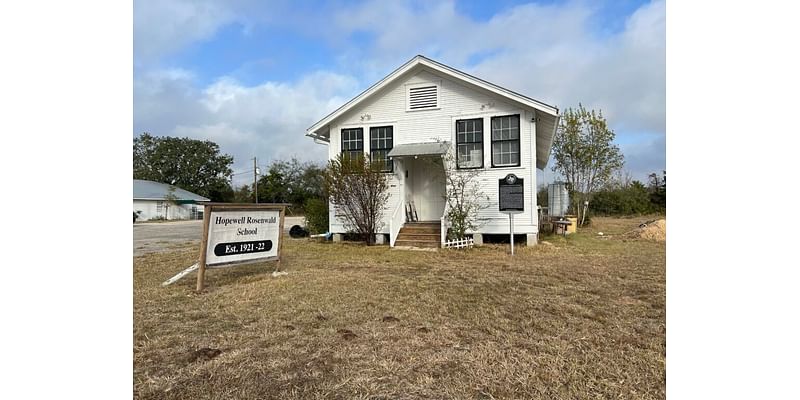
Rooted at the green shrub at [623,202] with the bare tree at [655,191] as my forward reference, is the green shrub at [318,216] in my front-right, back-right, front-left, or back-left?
back-right

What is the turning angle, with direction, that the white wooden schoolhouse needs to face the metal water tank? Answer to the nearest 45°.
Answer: approximately 135° to its left

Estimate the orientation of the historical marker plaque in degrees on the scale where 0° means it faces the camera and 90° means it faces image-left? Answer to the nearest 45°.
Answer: approximately 0°

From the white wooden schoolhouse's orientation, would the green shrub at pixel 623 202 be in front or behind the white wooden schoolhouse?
behind

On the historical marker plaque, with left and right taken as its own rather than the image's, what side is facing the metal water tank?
back

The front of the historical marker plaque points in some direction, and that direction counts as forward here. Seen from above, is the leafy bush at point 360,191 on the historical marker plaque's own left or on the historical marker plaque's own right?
on the historical marker plaque's own right
